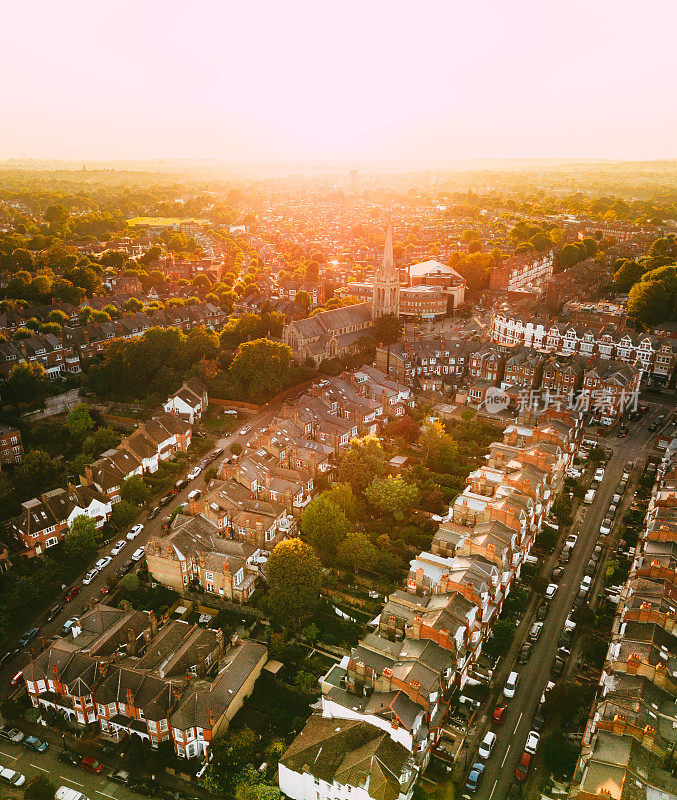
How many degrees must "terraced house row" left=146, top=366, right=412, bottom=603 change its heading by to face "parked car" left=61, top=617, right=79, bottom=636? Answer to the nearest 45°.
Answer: approximately 90° to its left

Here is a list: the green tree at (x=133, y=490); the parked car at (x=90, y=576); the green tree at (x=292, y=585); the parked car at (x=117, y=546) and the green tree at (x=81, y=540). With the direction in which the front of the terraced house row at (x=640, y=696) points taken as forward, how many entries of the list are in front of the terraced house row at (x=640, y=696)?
5

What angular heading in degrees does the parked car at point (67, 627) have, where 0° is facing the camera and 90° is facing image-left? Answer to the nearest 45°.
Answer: approximately 45°

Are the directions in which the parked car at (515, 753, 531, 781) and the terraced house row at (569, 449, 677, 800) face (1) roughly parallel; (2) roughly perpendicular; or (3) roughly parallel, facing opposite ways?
roughly perpendicular

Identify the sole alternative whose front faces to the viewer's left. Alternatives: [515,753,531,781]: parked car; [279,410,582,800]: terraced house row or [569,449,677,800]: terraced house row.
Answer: [569,449,677,800]: terraced house row

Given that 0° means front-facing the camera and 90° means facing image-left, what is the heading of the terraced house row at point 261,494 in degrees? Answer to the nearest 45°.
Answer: approximately 135°

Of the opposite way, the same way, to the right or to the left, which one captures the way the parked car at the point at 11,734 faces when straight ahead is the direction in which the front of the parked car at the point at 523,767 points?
to the left

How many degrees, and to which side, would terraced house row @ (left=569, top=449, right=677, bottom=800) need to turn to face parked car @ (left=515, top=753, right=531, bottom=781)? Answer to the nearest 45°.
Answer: approximately 45° to its left

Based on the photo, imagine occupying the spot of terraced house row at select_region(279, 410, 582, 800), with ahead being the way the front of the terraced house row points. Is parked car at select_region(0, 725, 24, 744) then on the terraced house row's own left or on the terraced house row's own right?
on the terraced house row's own right

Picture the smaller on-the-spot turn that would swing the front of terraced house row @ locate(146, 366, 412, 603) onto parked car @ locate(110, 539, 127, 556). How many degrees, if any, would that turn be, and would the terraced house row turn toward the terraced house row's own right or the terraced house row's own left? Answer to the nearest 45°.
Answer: approximately 45° to the terraced house row's own left

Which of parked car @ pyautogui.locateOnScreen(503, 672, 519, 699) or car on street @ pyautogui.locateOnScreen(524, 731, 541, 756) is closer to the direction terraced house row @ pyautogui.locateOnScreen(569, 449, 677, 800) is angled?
the parked car

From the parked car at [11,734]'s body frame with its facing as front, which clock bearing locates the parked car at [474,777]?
the parked car at [474,777] is roughly at 12 o'clock from the parked car at [11,734].

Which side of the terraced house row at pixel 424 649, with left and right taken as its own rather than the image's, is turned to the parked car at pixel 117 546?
back

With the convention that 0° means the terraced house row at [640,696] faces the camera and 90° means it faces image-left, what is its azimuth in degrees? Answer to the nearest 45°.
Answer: approximately 90°
